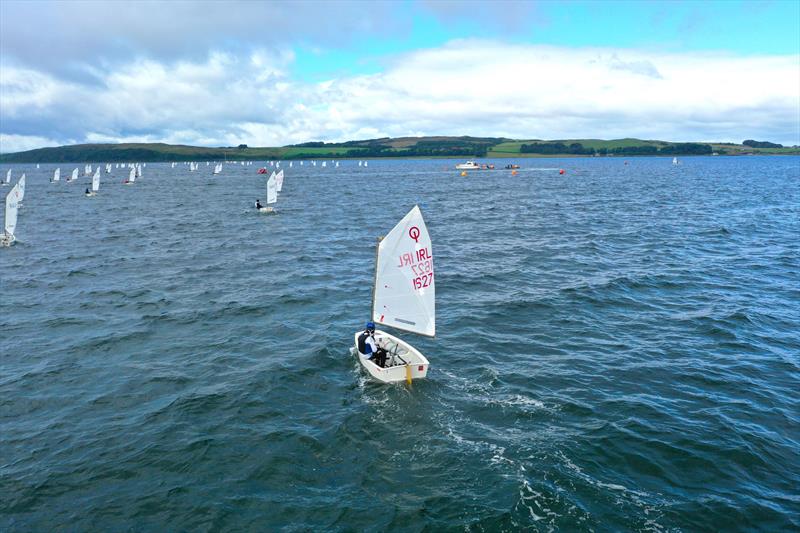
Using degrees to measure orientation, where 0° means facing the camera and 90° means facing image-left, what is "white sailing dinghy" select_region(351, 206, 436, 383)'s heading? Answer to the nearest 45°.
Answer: approximately 135°
